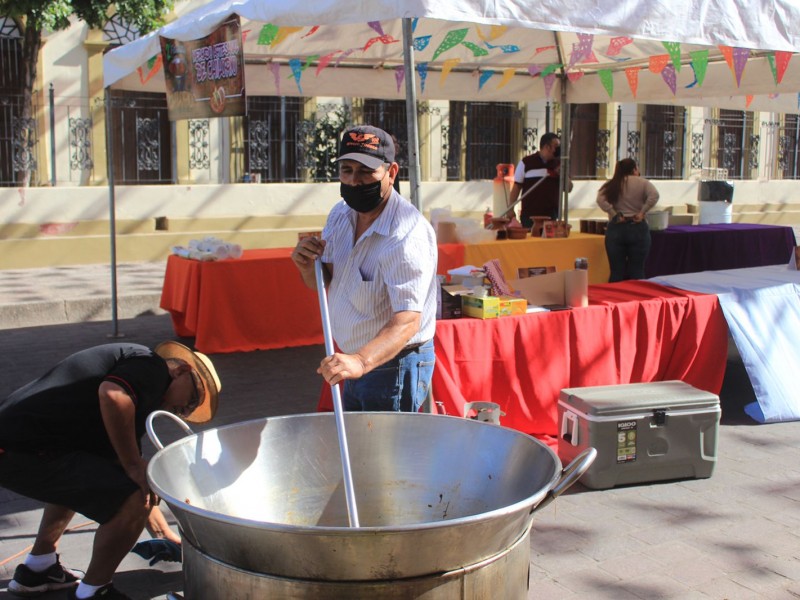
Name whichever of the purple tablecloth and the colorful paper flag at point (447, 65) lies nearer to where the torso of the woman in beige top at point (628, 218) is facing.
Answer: the purple tablecloth

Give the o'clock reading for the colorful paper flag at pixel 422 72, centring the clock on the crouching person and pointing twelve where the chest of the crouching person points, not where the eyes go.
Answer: The colorful paper flag is roughly at 10 o'clock from the crouching person.

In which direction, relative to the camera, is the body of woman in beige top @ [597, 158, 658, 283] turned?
away from the camera

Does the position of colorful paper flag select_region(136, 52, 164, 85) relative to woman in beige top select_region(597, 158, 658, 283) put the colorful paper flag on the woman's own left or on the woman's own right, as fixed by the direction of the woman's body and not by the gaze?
on the woman's own left

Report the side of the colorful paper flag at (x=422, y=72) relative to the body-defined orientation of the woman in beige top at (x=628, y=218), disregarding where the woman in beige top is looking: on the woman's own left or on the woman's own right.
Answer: on the woman's own left

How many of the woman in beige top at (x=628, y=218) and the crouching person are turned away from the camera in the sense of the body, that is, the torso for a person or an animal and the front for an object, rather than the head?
1

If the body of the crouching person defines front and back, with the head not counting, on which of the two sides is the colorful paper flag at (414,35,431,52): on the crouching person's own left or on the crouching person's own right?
on the crouching person's own left

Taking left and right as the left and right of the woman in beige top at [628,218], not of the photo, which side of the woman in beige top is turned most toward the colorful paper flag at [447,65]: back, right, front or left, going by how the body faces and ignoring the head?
left

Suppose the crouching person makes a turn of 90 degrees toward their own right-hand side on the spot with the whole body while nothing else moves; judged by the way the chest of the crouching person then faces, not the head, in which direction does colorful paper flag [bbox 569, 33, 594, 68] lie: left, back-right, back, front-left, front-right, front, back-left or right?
back-left

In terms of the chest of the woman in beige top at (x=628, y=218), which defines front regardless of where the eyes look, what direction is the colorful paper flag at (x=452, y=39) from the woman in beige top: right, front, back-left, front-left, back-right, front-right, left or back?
back-left

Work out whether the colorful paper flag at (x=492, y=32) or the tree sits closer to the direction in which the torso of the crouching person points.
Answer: the colorful paper flag

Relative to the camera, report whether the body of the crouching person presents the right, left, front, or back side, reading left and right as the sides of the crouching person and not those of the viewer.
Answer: right

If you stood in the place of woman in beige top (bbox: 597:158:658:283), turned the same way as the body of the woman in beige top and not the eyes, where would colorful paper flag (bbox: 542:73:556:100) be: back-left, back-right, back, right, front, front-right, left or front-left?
front-left
